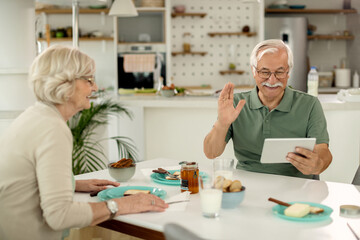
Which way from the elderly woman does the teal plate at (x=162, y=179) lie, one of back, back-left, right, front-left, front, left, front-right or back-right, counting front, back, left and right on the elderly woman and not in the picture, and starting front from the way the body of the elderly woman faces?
front-left

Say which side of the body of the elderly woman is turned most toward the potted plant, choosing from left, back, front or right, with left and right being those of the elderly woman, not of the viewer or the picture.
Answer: left

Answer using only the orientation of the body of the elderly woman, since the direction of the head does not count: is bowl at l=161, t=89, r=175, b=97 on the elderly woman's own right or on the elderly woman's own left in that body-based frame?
on the elderly woman's own left

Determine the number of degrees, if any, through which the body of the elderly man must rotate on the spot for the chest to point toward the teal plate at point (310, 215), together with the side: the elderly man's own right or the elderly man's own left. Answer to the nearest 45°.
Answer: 0° — they already face it

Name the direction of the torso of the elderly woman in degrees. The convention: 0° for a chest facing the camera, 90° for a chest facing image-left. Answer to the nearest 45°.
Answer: approximately 270°

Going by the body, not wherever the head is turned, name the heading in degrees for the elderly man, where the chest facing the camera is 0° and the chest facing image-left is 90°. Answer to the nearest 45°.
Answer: approximately 0°

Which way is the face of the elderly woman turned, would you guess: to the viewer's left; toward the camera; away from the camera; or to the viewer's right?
to the viewer's right

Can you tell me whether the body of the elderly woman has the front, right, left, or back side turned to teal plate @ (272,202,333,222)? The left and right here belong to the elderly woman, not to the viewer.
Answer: front

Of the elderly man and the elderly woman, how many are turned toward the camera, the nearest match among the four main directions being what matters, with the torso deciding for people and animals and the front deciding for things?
1
